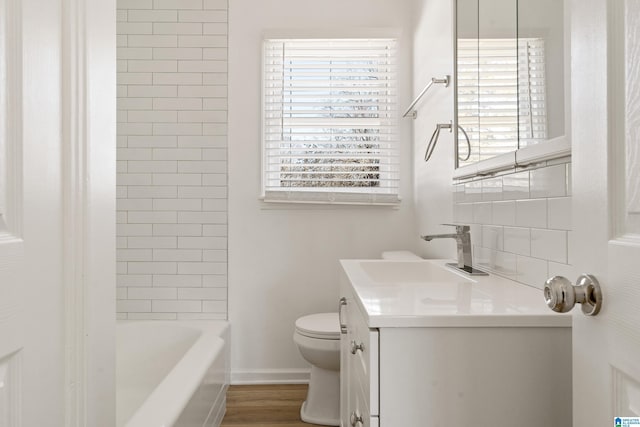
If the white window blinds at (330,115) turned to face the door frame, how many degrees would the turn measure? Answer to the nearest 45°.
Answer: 0° — it already faces it

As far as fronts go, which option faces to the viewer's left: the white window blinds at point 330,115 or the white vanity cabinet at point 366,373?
the white vanity cabinet

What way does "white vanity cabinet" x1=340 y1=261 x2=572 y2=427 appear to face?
to the viewer's left

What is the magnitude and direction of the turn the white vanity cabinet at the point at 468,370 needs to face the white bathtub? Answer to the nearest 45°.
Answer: approximately 45° to its right

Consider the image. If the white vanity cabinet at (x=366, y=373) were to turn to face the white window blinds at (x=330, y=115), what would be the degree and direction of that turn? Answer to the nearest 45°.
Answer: approximately 90° to its right
